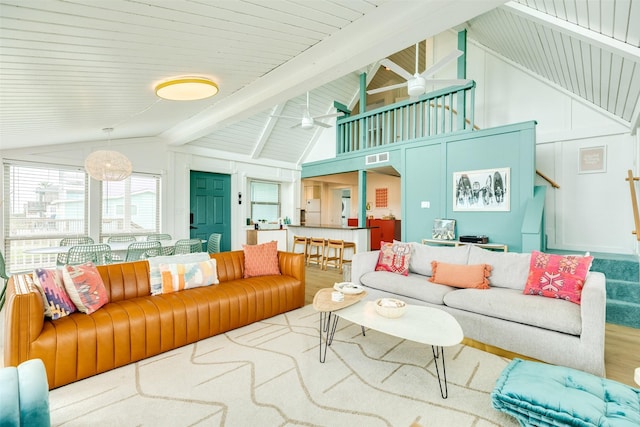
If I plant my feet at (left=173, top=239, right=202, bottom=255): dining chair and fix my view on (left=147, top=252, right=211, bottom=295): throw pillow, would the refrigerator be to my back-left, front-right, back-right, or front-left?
back-left

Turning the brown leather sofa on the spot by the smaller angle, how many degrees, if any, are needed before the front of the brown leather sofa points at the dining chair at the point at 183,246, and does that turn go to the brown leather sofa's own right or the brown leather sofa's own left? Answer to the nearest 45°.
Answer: approximately 135° to the brown leather sofa's own left

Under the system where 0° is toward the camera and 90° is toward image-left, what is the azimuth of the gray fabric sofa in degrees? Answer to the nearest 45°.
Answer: approximately 45°

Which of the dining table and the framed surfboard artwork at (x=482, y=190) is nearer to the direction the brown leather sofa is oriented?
the framed surfboard artwork

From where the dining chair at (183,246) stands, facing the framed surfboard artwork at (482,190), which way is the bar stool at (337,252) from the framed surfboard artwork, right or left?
left

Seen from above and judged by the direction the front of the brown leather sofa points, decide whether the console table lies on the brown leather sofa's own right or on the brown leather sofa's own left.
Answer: on the brown leather sofa's own left
